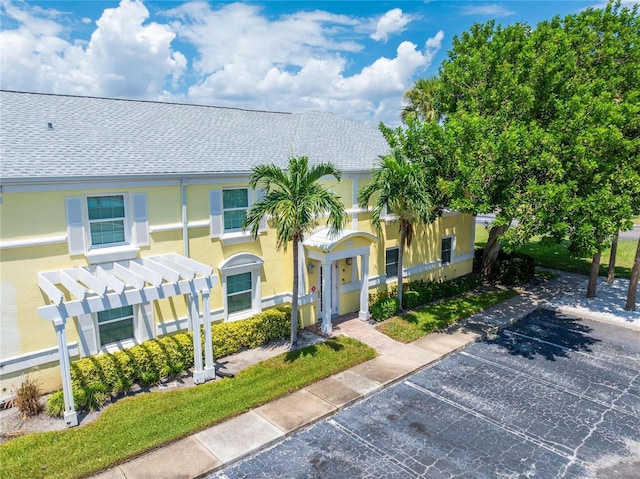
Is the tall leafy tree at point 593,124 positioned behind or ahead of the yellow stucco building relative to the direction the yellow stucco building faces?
ahead

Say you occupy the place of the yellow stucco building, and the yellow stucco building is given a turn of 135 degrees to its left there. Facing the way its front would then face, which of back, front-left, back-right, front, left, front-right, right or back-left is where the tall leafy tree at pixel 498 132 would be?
right

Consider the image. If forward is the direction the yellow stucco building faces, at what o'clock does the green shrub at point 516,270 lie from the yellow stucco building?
The green shrub is roughly at 10 o'clock from the yellow stucco building.

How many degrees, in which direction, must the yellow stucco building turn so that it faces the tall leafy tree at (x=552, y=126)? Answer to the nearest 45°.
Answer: approximately 45° to its left

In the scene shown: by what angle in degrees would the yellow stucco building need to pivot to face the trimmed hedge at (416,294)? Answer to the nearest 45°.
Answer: approximately 45° to its left

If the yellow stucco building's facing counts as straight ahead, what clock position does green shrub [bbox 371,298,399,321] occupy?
The green shrub is roughly at 10 o'clock from the yellow stucco building.

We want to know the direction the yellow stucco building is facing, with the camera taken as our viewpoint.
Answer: facing the viewer and to the right of the viewer

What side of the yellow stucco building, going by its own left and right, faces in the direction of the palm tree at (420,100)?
left
